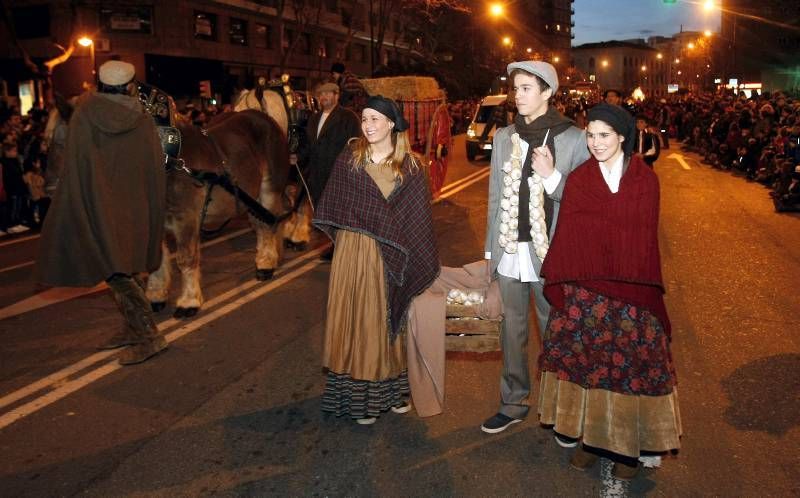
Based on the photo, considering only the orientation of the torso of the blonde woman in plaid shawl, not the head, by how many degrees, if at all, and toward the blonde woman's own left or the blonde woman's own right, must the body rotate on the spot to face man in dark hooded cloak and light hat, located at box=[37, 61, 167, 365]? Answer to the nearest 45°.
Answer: approximately 90° to the blonde woman's own right

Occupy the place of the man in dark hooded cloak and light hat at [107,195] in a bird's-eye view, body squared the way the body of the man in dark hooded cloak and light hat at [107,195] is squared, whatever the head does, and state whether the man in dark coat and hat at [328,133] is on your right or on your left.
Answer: on your right

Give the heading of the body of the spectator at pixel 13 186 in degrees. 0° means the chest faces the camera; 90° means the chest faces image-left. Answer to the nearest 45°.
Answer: approximately 315°

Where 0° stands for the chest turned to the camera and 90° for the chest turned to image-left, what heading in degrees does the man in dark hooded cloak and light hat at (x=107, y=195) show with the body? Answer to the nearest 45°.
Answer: approximately 135°

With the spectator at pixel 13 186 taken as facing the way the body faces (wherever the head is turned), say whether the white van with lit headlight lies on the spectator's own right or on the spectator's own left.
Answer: on the spectator's own left

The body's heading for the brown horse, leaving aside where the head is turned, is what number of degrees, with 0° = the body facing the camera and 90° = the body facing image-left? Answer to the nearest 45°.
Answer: approximately 45°

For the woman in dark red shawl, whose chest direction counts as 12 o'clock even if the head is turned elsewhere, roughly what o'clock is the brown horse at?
The brown horse is roughly at 3 o'clock from the woman in dark red shawl.

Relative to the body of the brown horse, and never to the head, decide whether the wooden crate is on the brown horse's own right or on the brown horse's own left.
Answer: on the brown horse's own left
